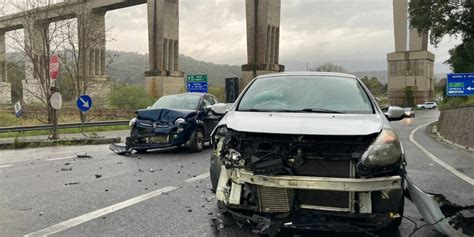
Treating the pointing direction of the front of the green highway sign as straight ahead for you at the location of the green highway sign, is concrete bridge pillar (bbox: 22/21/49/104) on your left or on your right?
on your right

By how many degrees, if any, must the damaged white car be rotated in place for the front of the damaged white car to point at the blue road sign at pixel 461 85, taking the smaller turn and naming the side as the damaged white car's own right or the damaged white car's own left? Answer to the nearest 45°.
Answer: approximately 180°

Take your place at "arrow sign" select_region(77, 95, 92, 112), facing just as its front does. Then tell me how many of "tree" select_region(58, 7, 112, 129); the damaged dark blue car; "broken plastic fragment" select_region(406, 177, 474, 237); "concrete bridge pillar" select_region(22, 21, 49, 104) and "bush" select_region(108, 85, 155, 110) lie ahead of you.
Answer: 2

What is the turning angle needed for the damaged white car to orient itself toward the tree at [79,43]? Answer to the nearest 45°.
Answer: approximately 135° to its right

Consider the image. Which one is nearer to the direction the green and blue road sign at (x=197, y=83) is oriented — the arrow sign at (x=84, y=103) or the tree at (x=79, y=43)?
the arrow sign

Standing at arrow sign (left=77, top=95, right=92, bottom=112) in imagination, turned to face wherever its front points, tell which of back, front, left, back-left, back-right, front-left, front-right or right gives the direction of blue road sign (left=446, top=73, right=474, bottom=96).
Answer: left

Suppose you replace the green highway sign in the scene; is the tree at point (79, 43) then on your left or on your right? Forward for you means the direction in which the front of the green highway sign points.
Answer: on your right

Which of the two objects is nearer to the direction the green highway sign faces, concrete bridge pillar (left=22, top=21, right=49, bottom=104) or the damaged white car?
the damaged white car

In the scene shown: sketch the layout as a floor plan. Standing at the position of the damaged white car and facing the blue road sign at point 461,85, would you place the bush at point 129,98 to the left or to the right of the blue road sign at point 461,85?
left

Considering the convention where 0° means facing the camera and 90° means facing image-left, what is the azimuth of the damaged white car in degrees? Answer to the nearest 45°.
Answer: approximately 0°

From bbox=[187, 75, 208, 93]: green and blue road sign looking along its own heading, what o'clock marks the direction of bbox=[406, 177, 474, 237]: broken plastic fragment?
The broken plastic fragment is roughly at 12 o'clock from the green and blue road sign.
